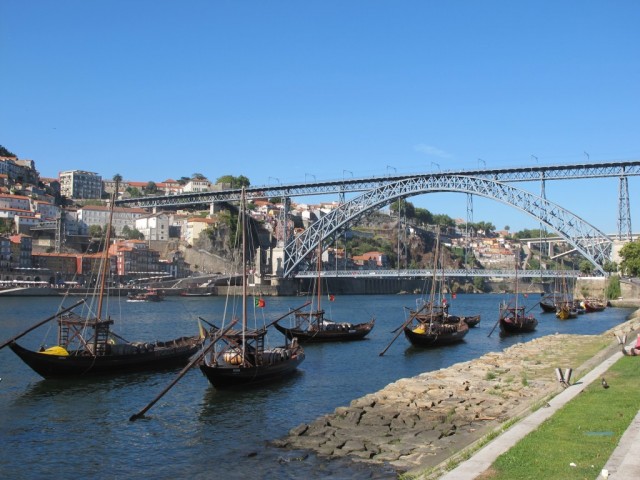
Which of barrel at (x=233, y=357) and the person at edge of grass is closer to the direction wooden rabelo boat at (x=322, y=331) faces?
the person at edge of grass

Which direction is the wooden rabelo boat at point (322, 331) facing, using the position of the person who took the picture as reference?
facing to the right of the viewer

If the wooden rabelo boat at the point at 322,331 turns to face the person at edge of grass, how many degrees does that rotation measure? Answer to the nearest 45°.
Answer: approximately 45° to its right

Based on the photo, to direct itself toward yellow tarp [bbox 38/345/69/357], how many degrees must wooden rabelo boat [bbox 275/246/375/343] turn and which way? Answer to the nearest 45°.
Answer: approximately 135° to its right

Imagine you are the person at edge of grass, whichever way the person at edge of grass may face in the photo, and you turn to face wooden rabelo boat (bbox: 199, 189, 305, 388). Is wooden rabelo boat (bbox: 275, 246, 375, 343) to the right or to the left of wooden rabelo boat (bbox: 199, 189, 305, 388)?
right

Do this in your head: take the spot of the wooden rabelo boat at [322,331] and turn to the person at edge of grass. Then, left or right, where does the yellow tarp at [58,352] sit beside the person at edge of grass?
right

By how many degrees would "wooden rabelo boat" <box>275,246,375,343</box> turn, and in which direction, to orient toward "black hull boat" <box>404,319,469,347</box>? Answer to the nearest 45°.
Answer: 0° — it already faces it

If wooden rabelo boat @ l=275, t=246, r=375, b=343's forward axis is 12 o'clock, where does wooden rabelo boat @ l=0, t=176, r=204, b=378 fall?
wooden rabelo boat @ l=0, t=176, r=204, b=378 is roughly at 4 o'clock from wooden rabelo boat @ l=275, t=246, r=375, b=343.

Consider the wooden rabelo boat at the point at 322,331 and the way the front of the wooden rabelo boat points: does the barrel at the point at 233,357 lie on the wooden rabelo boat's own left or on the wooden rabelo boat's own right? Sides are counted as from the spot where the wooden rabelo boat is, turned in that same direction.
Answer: on the wooden rabelo boat's own right

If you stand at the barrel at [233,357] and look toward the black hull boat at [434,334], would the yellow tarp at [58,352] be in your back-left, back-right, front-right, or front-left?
back-left
